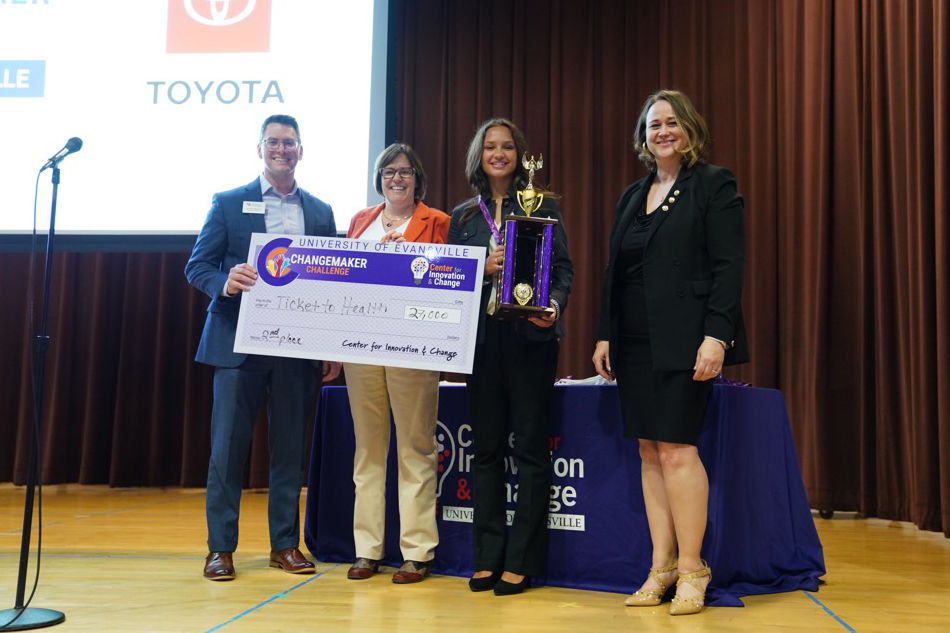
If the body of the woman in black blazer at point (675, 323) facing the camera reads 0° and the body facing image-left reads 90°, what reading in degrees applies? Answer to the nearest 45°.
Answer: approximately 45°

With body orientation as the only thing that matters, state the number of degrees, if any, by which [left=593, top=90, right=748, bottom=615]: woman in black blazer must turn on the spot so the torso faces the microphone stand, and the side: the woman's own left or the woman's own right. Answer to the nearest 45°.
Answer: approximately 45° to the woman's own right

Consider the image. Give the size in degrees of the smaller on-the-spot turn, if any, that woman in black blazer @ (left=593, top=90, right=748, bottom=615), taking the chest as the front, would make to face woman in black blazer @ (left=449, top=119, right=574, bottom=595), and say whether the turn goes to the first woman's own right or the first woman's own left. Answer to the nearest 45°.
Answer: approximately 45° to the first woman's own right

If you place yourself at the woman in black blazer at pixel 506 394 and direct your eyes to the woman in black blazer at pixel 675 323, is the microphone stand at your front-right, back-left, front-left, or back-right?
back-right

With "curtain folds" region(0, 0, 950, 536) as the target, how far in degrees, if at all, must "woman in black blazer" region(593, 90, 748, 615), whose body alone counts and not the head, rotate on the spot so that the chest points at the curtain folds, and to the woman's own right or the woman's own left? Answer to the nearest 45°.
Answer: approximately 135° to the woman's own right

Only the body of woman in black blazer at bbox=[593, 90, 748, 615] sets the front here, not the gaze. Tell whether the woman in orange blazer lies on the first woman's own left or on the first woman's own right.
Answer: on the first woman's own right
